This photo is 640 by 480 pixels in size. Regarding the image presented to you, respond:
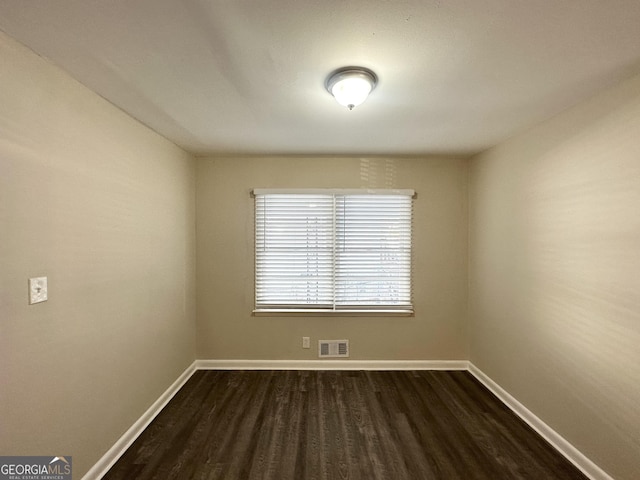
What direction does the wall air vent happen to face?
toward the camera
